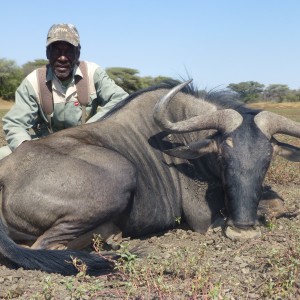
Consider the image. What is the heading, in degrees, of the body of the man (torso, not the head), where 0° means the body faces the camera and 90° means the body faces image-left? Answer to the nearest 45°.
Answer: approximately 0°

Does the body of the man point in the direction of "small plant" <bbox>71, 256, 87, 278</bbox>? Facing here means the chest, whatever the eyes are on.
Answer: yes

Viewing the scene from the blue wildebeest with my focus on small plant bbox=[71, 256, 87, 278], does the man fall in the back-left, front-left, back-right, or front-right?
back-right

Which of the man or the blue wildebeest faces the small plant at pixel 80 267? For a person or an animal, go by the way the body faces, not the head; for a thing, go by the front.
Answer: the man

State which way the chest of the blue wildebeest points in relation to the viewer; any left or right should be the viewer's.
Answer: facing to the right of the viewer

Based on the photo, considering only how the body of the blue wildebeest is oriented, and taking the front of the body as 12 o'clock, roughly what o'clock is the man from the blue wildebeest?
The man is roughly at 8 o'clock from the blue wildebeest.

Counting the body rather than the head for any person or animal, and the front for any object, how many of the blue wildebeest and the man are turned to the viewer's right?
1

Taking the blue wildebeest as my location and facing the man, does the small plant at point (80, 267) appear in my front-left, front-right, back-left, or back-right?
back-left

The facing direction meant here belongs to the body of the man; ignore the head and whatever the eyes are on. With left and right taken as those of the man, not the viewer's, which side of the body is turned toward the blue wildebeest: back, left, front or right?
front

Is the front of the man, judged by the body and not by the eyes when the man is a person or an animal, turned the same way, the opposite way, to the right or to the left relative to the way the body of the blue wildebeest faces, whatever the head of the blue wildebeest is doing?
to the right

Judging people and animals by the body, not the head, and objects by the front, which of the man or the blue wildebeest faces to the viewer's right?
the blue wildebeest
